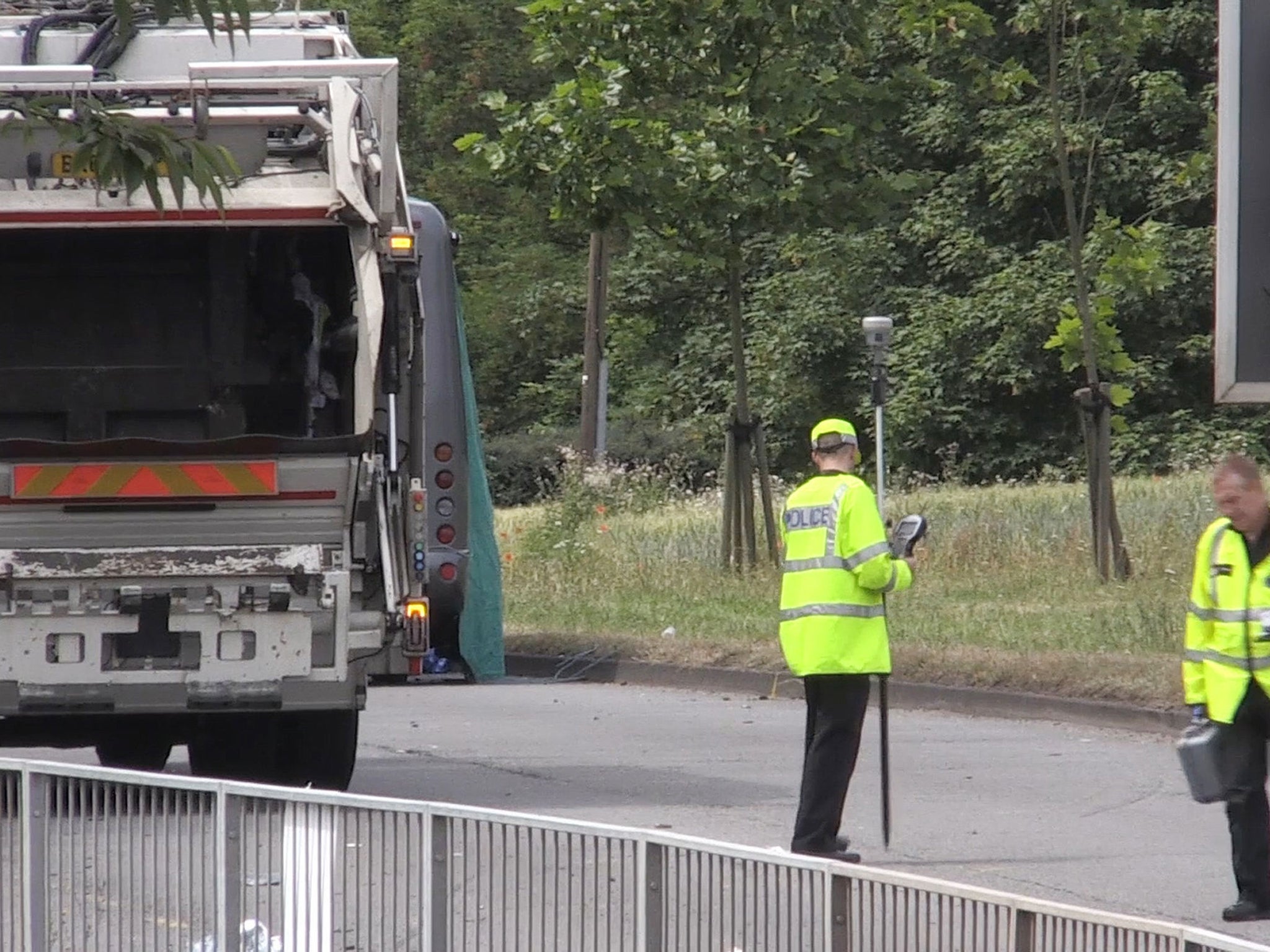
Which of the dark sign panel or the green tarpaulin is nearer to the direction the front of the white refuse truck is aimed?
the green tarpaulin

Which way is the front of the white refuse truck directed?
away from the camera

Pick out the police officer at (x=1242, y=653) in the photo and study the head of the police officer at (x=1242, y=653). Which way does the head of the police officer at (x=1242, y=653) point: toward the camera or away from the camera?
toward the camera

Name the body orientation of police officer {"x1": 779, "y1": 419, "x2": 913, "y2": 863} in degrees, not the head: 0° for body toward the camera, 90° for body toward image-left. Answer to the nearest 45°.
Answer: approximately 225°

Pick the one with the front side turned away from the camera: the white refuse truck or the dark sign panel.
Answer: the white refuse truck

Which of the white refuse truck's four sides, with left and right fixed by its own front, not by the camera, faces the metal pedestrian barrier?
back

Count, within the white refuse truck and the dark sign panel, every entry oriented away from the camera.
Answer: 1

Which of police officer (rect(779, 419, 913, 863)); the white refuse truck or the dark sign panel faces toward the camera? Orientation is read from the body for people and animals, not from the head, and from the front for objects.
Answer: the dark sign panel

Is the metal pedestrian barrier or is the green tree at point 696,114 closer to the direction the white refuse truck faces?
the green tree

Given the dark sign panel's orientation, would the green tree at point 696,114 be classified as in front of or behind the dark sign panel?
behind

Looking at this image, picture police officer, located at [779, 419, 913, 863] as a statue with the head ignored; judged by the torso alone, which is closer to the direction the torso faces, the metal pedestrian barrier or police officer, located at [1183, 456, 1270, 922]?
the police officer

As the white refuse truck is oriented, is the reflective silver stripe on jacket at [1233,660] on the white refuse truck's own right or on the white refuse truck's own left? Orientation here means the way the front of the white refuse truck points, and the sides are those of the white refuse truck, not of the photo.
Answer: on the white refuse truck's own right

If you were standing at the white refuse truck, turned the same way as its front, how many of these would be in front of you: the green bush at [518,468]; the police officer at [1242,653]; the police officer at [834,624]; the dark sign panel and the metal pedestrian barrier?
1

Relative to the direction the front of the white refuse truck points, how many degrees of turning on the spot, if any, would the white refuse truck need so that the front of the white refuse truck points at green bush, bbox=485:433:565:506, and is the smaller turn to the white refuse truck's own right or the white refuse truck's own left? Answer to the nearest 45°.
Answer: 0° — it already faces it

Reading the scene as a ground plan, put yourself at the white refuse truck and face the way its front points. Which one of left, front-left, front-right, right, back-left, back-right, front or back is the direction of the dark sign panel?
back-right

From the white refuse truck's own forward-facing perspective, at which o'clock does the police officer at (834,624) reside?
The police officer is roughly at 4 o'clock from the white refuse truck.

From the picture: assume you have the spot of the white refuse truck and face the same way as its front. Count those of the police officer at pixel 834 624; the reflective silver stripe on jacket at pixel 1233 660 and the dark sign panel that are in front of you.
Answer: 0
